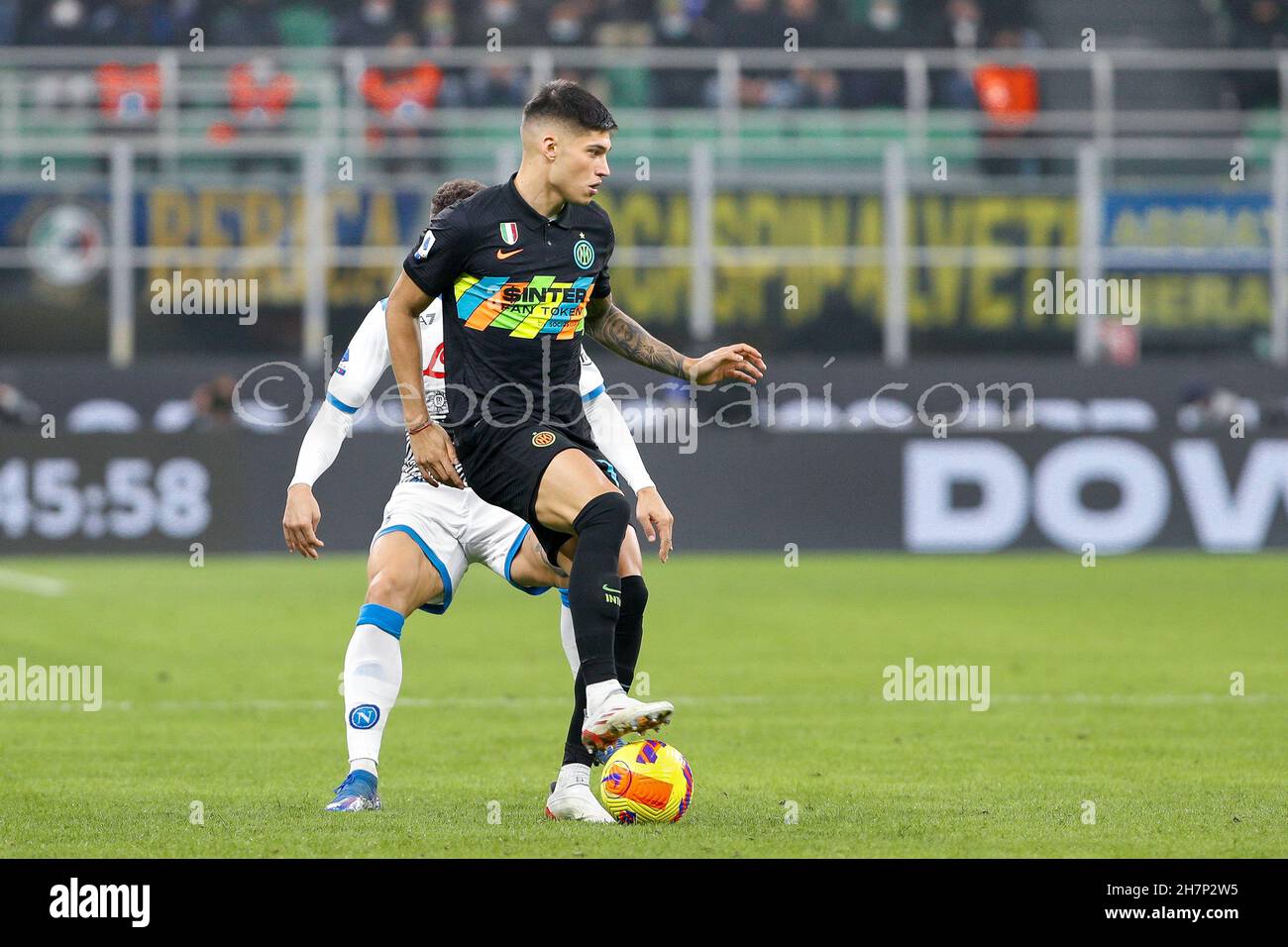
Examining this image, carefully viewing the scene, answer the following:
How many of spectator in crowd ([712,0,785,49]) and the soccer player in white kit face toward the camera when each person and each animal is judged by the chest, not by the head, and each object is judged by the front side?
2

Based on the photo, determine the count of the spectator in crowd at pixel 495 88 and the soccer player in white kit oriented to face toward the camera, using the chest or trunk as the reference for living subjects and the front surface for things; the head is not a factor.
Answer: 2

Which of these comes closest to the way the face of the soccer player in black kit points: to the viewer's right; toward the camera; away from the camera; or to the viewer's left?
to the viewer's right

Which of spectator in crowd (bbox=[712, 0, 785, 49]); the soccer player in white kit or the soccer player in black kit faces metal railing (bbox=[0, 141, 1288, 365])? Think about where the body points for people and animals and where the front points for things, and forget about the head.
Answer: the spectator in crowd

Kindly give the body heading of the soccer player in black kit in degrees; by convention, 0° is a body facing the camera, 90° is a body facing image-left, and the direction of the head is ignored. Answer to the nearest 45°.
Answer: approximately 315°

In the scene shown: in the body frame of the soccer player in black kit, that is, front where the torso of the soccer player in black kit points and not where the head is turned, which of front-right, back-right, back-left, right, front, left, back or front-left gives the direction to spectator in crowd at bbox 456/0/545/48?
back-left

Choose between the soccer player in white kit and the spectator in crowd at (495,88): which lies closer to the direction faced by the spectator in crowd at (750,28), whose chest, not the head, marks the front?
the soccer player in white kit

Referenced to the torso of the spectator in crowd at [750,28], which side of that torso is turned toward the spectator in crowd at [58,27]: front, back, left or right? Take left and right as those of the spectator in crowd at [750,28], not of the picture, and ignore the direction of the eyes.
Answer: right

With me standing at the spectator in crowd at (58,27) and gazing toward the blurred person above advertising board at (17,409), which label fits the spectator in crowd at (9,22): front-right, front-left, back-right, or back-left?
back-right

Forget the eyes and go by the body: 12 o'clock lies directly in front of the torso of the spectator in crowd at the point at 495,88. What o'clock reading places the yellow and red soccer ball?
The yellow and red soccer ball is roughly at 12 o'clock from the spectator in crowd.

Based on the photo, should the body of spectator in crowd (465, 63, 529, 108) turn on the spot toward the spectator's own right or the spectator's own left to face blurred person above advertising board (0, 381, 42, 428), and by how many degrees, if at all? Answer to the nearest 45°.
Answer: approximately 45° to the spectator's own right

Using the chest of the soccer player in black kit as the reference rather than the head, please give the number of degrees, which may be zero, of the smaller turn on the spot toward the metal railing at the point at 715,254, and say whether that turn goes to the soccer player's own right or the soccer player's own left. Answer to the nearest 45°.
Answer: approximately 135° to the soccer player's own left

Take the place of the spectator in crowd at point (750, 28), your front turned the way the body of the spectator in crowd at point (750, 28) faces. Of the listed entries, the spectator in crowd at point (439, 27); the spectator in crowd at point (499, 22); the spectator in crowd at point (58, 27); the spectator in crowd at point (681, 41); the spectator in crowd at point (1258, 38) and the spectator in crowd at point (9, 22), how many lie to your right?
5

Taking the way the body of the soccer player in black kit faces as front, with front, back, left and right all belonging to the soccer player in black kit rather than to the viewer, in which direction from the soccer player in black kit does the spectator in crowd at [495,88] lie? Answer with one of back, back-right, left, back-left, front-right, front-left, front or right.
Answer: back-left

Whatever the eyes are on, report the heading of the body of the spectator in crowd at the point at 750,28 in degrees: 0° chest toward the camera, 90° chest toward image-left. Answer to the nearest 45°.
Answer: approximately 0°
